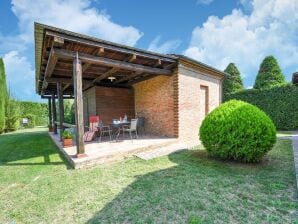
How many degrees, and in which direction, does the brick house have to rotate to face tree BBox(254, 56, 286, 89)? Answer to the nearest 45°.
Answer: approximately 180°

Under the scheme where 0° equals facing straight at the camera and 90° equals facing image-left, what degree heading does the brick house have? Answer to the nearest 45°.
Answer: approximately 45°

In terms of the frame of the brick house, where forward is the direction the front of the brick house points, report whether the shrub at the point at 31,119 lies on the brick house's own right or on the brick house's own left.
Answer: on the brick house's own right

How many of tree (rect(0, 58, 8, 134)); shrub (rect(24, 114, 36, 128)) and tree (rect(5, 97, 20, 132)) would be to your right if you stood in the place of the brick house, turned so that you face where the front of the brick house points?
3
